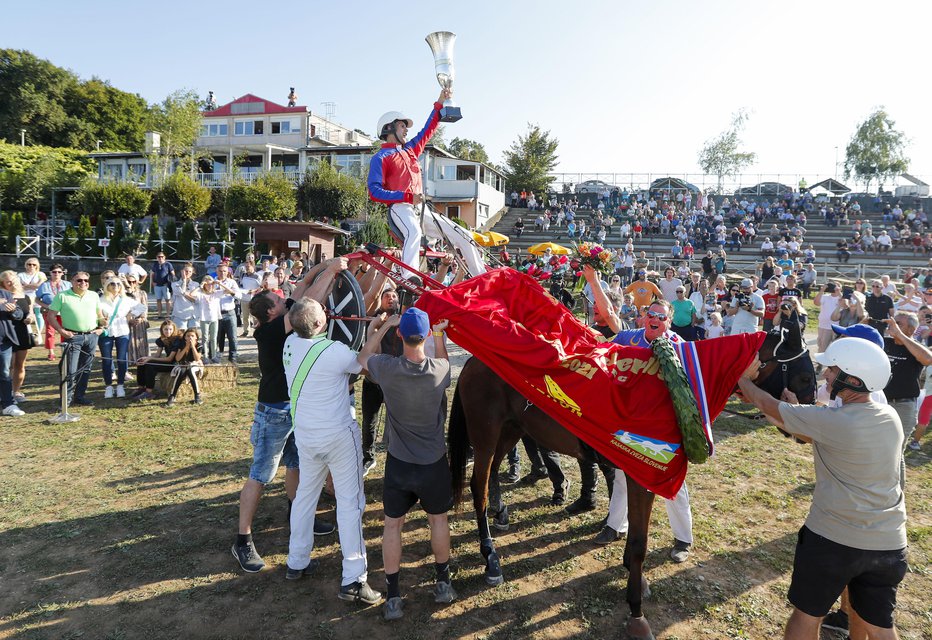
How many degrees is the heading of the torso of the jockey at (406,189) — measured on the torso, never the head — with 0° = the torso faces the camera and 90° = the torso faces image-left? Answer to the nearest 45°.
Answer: approximately 315°

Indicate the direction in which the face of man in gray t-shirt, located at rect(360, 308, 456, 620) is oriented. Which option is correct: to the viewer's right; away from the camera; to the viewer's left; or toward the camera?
away from the camera

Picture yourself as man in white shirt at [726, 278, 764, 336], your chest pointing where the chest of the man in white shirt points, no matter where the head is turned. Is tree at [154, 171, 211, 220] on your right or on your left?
on your right

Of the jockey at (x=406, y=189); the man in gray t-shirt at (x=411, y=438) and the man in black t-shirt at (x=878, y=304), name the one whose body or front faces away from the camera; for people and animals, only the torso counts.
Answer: the man in gray t-shirt

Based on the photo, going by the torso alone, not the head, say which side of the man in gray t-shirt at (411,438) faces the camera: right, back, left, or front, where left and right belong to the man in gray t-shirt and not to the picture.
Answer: back

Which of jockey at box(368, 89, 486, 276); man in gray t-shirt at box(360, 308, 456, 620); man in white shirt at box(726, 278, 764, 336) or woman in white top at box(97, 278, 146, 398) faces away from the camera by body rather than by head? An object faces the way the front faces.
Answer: the man in gray t-shirt

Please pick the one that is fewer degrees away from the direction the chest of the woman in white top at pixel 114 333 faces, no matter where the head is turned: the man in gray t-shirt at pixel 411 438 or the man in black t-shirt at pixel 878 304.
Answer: the man in gray t-shirt

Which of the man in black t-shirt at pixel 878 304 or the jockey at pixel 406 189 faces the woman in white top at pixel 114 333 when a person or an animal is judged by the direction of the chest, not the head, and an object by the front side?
the man in black t-shirt

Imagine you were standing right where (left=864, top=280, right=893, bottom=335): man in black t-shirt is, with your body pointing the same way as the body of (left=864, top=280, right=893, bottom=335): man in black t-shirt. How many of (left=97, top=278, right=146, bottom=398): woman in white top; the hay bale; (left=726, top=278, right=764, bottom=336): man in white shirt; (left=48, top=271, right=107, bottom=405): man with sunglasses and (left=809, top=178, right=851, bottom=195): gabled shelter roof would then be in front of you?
4

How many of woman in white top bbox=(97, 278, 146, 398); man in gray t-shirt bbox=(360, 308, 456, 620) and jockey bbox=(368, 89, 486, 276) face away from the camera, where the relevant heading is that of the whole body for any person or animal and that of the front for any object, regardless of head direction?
1

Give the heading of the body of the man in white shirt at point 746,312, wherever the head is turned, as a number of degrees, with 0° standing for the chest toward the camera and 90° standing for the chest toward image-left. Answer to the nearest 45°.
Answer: approximately 0°

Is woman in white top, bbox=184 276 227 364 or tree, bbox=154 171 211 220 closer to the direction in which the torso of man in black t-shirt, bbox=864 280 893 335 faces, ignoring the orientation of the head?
the woman in white top

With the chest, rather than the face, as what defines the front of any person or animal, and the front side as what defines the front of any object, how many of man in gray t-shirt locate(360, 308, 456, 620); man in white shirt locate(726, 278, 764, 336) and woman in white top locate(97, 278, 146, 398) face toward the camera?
2
